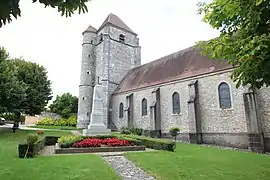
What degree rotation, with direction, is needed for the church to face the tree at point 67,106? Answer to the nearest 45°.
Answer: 0° — it already faces it

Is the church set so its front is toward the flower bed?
no

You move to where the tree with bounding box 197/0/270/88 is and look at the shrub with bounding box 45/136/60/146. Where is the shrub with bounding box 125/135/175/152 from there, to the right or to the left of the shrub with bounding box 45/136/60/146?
right

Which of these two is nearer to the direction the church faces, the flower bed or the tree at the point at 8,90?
the tree

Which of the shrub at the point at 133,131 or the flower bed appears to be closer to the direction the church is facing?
the shrub

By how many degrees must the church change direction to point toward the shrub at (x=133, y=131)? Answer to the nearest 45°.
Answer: approximately 45° to its left

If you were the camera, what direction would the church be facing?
facing away from the viewer and to the left of the viewer

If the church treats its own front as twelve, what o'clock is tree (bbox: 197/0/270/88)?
The tree is roughly at 7 o'clock from the church.

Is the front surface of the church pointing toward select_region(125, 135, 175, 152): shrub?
no

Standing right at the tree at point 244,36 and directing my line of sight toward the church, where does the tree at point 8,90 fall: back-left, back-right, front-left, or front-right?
front-left

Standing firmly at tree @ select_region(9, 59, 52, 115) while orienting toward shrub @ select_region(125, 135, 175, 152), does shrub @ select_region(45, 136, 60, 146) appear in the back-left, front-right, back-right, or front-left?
front-right
